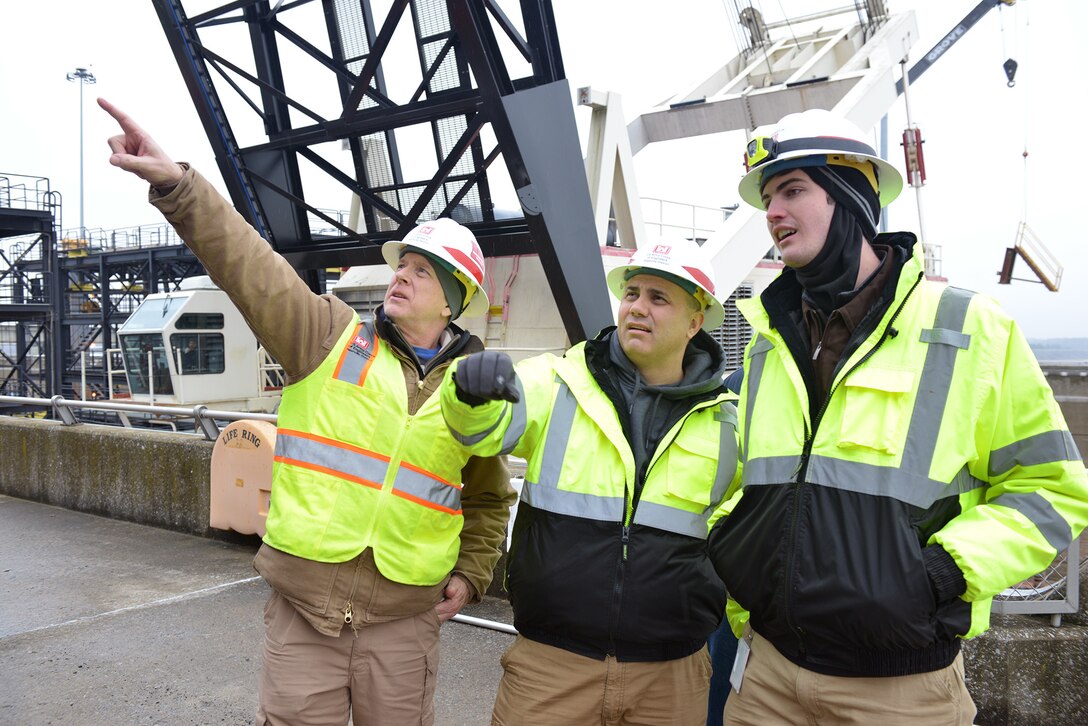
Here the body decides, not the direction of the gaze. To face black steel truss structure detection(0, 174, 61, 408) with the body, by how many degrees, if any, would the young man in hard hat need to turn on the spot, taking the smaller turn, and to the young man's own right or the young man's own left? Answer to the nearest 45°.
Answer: approximately 90° to the young man's own right

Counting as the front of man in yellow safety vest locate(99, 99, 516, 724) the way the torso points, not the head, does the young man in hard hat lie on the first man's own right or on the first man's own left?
on the first man's own left

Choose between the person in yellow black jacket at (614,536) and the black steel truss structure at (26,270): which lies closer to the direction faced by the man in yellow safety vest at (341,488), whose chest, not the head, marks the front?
the person in yellow black jacket

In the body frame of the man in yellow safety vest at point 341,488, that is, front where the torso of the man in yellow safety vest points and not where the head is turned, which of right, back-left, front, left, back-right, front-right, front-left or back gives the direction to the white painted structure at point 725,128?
back-left

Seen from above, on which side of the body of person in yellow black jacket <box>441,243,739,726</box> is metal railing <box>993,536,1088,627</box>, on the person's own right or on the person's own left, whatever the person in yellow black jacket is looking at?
on the person's own left

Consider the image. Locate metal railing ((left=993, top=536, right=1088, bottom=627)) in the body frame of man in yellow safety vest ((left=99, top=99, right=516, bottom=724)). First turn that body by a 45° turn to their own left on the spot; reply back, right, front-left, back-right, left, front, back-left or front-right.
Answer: front-left

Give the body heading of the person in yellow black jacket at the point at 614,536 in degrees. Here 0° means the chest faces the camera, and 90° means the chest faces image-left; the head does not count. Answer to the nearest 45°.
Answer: approximately 0°

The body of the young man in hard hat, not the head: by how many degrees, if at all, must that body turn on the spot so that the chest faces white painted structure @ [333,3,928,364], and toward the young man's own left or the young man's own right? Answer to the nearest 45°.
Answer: approximately 135° to the young man's own right

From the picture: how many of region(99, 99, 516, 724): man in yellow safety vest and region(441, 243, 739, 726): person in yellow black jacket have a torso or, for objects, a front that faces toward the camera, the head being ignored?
2

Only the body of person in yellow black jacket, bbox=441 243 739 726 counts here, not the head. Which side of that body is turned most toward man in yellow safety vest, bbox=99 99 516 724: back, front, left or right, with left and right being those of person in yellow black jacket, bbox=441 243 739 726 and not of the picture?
right

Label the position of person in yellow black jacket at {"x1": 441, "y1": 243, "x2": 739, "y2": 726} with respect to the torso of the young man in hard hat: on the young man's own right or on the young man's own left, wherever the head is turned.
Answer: on the young man's own right

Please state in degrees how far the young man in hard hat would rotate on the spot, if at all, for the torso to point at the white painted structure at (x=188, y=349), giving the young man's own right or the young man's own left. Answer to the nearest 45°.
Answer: approximately 90° to the young man's own right

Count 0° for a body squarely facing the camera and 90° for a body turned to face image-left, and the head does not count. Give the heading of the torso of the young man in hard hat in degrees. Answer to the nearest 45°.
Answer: approximately 45°

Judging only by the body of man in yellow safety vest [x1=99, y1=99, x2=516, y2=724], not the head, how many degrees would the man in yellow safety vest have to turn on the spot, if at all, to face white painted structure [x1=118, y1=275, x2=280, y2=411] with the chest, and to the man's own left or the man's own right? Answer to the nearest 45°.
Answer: approximately 180°
